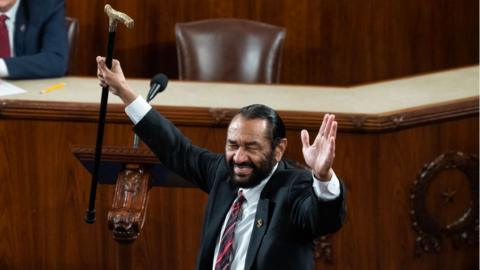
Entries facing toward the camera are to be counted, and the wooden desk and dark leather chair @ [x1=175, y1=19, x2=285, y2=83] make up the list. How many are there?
2

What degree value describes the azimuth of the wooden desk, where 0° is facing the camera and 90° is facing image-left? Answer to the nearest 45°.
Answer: approximately 0°

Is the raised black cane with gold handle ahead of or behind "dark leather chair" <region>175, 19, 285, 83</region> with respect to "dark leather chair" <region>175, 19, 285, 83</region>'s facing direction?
ahead

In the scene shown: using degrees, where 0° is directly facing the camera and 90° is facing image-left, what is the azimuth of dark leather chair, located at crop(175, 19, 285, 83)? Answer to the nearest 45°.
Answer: approximately 0°

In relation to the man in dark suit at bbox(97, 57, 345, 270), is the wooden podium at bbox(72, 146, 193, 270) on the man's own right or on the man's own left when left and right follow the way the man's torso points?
on the man's own right

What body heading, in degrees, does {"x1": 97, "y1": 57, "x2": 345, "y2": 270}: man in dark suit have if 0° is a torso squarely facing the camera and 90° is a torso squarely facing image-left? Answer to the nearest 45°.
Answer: approximately 45°

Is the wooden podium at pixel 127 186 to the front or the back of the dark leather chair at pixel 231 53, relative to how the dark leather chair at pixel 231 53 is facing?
to the front

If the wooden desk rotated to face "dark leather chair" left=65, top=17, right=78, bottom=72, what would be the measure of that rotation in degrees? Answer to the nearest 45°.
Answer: approximately 135° to its right
